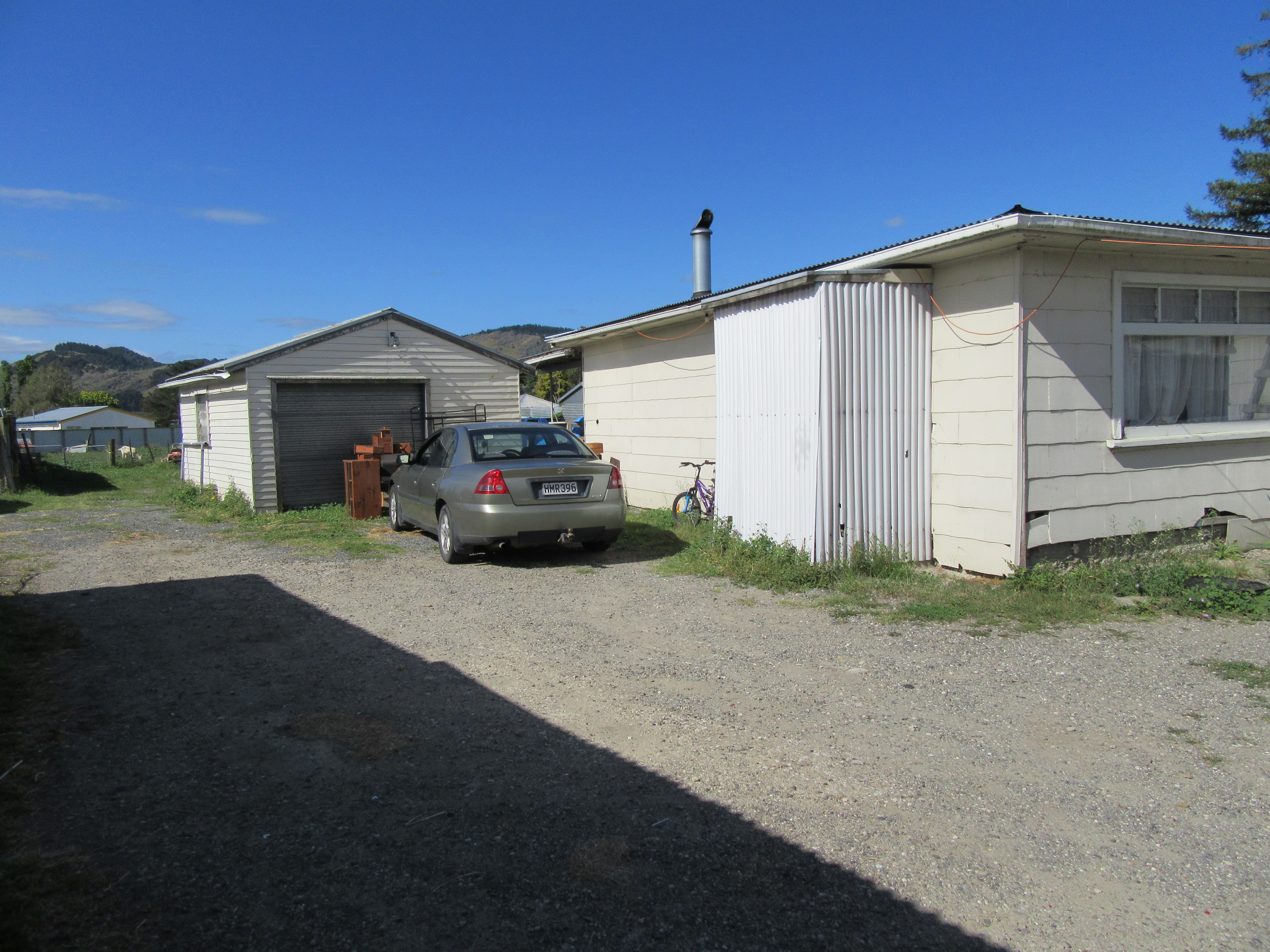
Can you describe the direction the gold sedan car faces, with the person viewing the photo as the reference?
facing away from the viewer and to the left of the viewer

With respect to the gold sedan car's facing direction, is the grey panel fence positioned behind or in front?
in front

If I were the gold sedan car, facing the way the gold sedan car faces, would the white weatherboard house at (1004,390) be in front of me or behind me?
behind

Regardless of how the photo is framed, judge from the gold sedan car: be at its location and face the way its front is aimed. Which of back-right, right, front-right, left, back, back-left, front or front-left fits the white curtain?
back-right

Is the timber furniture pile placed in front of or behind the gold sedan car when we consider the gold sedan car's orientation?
in front

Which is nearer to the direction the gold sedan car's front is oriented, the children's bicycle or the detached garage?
the detached garage

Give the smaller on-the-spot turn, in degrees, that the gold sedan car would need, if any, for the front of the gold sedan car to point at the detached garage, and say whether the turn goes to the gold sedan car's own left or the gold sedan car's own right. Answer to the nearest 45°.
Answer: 0° — it already faces it

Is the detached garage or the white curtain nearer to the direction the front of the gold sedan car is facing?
the detached garage

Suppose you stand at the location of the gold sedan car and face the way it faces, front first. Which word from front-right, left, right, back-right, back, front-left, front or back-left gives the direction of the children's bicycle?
right
